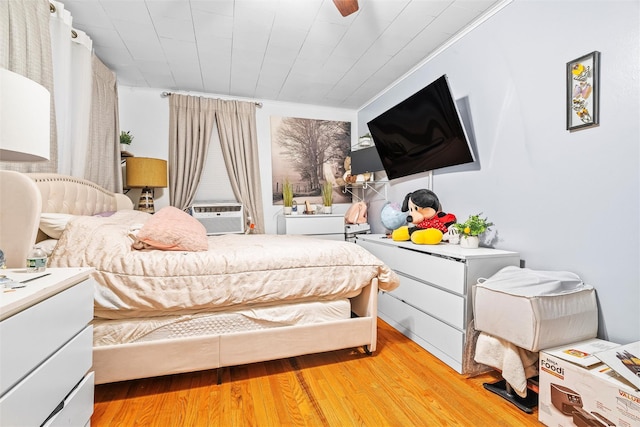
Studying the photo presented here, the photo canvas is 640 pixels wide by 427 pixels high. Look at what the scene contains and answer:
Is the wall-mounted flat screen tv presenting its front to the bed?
yes

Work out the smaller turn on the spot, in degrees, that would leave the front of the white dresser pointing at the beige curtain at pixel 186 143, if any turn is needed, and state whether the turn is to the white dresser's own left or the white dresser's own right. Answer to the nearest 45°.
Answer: approximately 45° to the white dresser's own right

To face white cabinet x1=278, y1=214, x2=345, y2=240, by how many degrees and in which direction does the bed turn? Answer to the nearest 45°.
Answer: approximately 45° to its left

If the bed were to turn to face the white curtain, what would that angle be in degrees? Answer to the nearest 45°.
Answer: approximately 135° to its left

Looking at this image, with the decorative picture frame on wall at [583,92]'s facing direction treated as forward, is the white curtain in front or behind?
in front

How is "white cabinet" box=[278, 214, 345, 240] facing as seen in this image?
toward the camera

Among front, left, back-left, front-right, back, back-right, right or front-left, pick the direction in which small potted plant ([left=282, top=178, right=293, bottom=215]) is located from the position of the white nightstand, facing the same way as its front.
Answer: left

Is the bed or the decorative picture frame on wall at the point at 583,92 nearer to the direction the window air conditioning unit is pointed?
the bed

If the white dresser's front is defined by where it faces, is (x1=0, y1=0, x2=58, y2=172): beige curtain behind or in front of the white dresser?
in front

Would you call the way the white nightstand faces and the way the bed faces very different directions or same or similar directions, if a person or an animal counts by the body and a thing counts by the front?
same or similar directions

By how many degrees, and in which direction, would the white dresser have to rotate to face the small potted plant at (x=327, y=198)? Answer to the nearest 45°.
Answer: approximately 90° to its right

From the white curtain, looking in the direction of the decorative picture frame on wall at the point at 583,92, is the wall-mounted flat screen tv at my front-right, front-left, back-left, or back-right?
front-left

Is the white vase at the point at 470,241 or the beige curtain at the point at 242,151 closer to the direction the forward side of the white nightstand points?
the white vase

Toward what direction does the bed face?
to the viewer's right

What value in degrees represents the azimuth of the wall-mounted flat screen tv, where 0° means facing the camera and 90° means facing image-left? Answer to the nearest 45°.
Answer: approximately 45°
